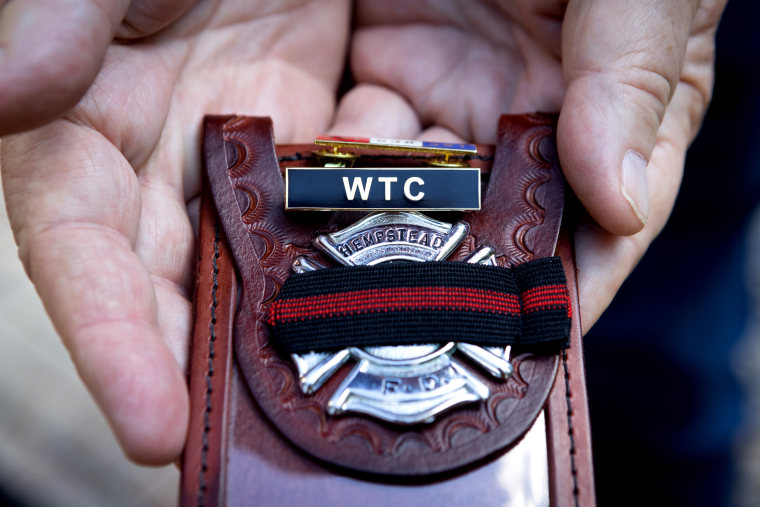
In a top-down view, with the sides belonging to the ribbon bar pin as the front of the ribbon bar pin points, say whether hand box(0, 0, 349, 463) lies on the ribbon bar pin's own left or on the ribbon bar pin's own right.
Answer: on the ribbon bar pin's own right

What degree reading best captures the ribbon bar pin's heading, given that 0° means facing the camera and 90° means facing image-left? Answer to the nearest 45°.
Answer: approximately 0°

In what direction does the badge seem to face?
toward the camera
